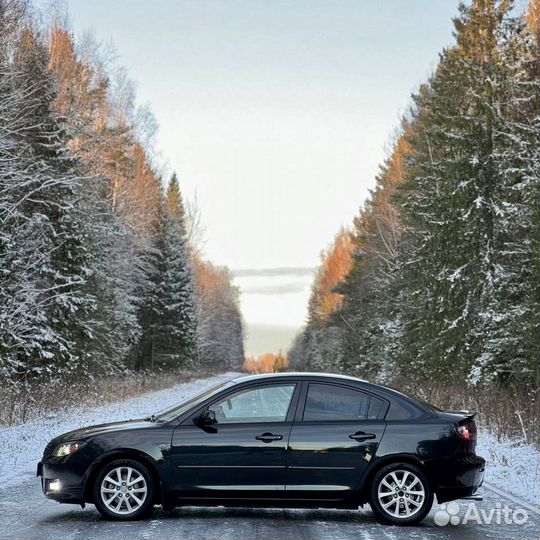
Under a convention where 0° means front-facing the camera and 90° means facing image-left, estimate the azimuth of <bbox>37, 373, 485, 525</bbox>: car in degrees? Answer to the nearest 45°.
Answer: approximately 90°

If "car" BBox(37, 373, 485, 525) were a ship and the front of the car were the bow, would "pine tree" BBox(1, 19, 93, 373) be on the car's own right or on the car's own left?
on the car's own right
